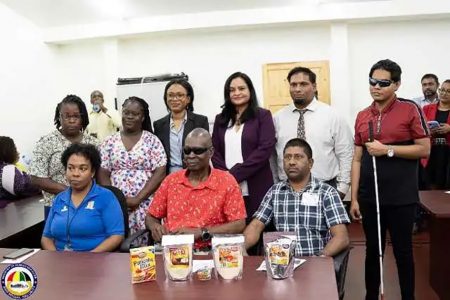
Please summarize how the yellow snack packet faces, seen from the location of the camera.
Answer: facing the viewer

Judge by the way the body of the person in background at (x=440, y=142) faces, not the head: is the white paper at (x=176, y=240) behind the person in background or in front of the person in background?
in front

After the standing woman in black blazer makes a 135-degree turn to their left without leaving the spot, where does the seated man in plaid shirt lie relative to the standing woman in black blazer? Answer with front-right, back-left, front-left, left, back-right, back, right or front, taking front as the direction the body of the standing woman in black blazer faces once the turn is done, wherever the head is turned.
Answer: right

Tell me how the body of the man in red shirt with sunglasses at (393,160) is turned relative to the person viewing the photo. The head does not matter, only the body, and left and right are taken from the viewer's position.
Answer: facing the viewer and to the left of the viewer

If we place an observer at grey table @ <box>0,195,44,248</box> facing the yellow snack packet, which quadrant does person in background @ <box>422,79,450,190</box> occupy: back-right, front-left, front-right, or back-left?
front-left

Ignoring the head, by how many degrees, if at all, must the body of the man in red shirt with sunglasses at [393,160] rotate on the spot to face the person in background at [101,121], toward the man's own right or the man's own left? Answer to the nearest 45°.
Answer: approximately 90° to the man's own right

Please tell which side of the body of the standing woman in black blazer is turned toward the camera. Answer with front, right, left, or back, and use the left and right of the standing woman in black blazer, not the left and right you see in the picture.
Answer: front

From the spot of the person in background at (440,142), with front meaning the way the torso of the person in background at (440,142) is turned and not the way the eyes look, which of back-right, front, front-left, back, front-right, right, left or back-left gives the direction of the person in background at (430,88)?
back-right

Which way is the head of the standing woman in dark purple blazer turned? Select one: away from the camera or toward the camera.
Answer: toward the camera

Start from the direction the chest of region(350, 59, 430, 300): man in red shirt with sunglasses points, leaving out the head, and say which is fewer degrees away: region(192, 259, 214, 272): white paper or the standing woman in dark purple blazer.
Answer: the white paper
